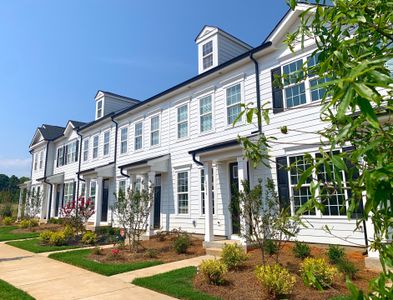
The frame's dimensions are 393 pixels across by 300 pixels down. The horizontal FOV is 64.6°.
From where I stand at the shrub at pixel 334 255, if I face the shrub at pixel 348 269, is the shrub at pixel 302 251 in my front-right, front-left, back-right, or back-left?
back-right

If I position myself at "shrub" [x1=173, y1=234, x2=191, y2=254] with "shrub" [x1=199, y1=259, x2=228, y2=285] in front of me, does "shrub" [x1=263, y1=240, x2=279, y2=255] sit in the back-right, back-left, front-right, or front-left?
front-left

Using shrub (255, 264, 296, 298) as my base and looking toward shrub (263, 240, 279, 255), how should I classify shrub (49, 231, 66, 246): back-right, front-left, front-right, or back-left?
front-left

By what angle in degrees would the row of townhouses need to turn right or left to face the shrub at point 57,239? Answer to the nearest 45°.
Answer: approximately 45° to its right

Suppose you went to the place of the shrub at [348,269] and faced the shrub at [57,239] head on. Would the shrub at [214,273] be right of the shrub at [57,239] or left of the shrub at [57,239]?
left
